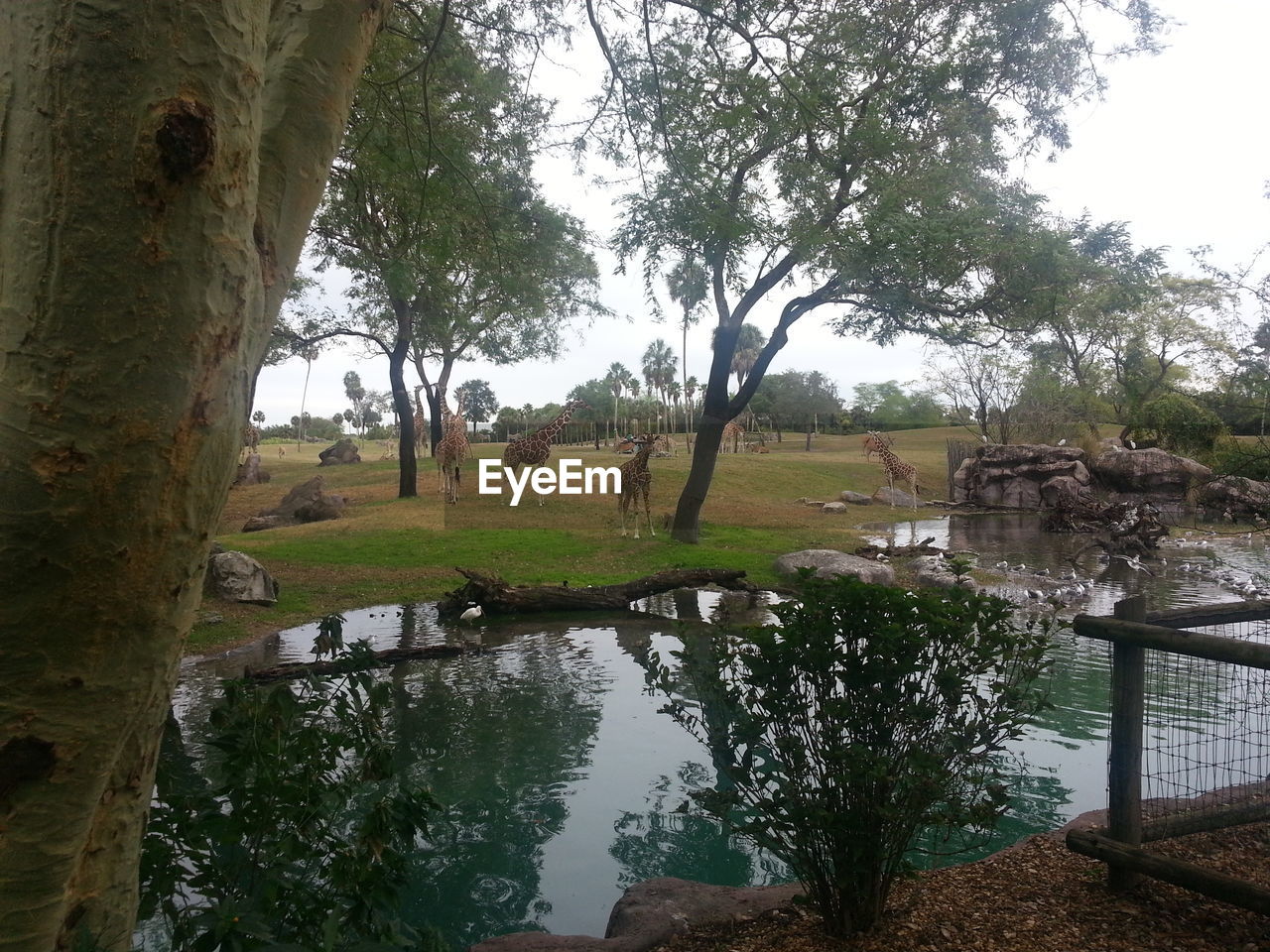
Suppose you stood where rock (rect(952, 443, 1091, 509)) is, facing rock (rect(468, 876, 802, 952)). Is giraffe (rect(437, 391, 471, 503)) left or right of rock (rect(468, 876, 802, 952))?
right

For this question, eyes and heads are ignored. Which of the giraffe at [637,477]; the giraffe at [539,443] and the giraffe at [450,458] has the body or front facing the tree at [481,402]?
the giraffe at [450,458]

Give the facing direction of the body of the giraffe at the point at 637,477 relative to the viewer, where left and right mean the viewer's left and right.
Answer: facing the viewer and to the right of the viewer

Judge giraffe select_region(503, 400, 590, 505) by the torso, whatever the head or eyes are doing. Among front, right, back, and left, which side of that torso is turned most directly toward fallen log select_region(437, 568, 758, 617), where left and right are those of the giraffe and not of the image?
right

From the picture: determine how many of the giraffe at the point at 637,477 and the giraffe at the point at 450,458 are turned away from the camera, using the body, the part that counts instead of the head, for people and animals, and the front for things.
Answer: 1

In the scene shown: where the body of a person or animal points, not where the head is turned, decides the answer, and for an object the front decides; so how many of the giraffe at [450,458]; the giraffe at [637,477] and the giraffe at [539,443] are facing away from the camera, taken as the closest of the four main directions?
1

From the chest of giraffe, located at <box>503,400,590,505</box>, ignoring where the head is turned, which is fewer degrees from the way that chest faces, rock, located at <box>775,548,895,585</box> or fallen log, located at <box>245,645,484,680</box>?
the rock

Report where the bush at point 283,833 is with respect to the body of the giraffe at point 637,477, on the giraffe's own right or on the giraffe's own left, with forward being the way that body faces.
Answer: on the giraffe's own right

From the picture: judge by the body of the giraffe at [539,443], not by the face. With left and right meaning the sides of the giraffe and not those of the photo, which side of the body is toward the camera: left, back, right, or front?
right

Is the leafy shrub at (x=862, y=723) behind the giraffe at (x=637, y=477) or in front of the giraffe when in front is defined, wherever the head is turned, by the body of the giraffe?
in front

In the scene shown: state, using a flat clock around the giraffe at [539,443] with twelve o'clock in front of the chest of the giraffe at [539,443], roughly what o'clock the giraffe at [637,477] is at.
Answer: the giraffe at [637,477] is roughly at 2 o'clock from the giraffe at [539,443].

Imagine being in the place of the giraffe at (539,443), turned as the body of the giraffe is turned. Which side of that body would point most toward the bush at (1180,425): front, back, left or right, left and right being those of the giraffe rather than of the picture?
front

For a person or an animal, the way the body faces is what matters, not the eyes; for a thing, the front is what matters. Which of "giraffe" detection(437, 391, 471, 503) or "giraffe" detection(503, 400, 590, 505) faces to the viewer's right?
"giraffe" detection(503, 400, 590, 505)

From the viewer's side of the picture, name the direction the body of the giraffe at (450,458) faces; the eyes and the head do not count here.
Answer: away from the camera

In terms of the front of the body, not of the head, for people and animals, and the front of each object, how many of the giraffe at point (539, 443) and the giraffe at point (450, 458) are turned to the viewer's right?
1
